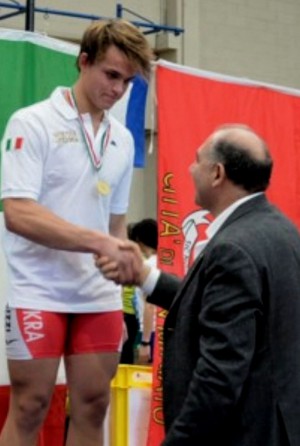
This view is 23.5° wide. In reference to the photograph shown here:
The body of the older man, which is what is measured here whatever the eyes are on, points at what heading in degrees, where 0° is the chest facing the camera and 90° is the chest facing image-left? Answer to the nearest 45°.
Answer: approximately 135°

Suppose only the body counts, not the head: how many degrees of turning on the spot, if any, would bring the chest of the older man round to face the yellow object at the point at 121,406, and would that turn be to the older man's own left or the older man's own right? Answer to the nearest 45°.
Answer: approximately 45° to the older man's own right
